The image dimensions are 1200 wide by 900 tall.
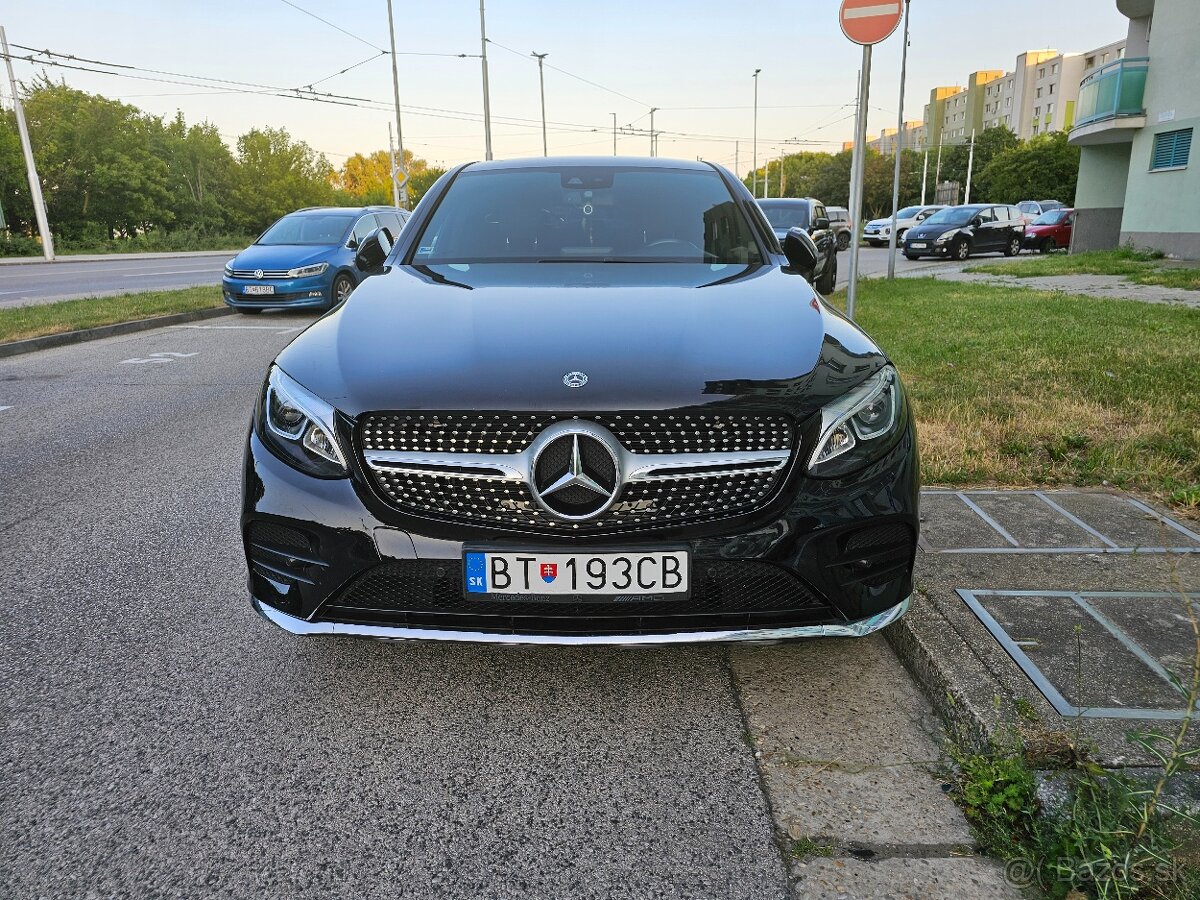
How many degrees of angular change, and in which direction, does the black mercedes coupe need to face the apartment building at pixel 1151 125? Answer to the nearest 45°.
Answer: approximately 135° to its left

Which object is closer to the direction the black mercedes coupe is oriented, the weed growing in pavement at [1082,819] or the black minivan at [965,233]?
the weed growing in pavement

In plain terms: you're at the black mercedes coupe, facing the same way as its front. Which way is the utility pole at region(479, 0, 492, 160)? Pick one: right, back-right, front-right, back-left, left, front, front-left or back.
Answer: back

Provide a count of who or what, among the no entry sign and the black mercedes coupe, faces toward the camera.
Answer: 2

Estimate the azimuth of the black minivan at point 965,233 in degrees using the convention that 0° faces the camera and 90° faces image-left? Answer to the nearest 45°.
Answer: approximately 45°

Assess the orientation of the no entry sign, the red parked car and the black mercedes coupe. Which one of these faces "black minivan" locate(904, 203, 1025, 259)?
the red parked car

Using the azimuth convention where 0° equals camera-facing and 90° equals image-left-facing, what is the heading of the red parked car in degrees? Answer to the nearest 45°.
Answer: approximately 45°

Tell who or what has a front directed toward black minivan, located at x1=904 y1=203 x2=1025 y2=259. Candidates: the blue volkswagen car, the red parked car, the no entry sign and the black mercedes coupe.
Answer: the red parked car

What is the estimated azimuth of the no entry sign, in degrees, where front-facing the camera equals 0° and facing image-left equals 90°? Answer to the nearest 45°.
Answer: approximately 0°

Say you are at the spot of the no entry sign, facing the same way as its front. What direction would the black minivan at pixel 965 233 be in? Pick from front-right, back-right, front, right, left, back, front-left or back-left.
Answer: back

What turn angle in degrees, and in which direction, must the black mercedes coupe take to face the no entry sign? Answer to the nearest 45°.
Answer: approximately 135° to its left
